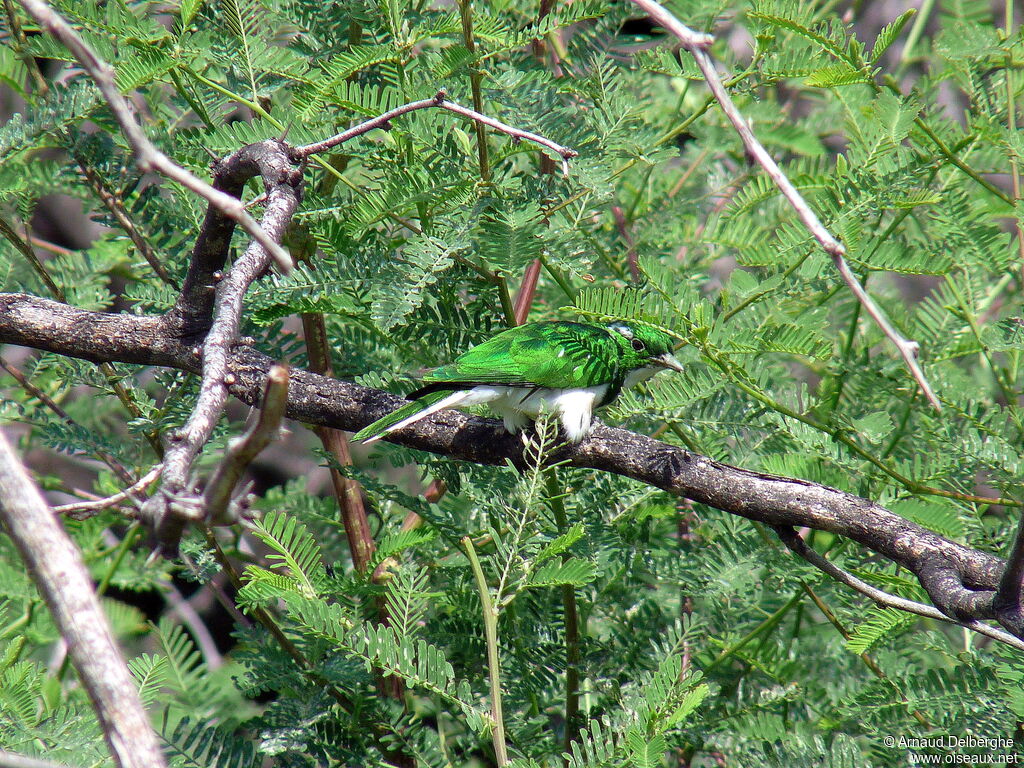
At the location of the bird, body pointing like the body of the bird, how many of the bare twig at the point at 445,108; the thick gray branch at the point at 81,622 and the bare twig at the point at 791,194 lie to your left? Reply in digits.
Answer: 0

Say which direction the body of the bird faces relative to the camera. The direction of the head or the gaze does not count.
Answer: to the viewer's right

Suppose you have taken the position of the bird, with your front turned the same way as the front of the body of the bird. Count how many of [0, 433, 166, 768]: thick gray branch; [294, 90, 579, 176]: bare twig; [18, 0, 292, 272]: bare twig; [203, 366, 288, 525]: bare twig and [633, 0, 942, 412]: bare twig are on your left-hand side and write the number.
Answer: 0

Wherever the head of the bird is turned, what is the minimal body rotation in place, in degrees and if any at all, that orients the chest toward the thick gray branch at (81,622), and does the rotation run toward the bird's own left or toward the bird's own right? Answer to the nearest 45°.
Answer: approximately 135° to the bird's own right

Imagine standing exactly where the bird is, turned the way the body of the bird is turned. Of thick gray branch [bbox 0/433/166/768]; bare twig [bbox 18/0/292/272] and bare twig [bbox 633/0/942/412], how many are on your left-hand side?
0

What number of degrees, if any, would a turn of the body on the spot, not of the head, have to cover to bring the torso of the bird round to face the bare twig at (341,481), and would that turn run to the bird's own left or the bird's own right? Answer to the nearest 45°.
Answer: approximately 180°

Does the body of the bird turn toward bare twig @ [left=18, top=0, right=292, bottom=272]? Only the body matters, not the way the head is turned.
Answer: no
